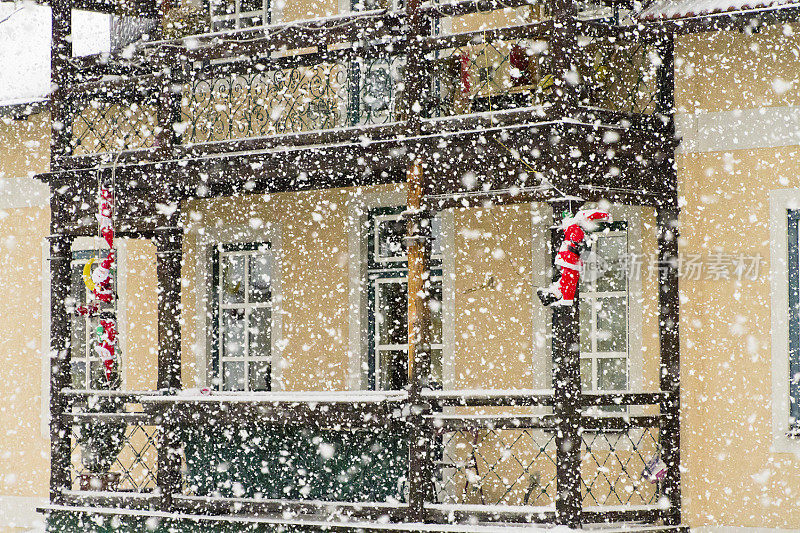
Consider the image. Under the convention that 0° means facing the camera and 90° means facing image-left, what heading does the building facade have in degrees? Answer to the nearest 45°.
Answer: approximately 0°
